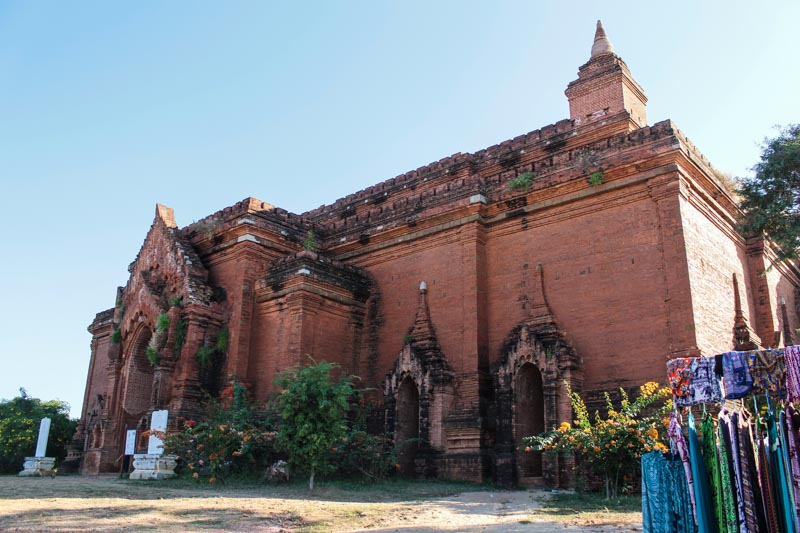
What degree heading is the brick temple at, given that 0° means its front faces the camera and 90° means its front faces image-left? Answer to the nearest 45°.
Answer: approximately 45°

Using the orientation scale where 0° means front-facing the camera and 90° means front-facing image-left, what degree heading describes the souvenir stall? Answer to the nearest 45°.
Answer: approximately 0°

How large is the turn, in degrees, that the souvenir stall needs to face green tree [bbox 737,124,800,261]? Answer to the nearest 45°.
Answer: approximately 180°
